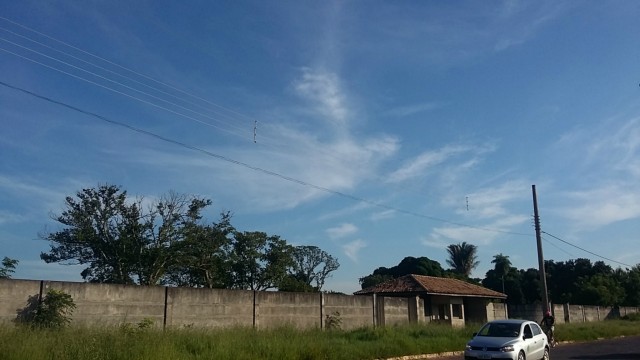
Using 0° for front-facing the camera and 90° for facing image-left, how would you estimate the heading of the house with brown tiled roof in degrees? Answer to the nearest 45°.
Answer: approximately 315°

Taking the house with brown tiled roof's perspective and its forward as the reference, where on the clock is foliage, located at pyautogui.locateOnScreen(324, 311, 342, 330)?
The foliage is roughly at 2 o'clock from the house with brown tiled roof.

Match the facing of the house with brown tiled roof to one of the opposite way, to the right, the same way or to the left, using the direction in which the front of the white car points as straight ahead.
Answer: to the left

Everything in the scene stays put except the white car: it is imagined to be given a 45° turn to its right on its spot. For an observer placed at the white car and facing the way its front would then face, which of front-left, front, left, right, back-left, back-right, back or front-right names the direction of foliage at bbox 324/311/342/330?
front-right

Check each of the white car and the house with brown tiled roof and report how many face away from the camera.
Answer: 0

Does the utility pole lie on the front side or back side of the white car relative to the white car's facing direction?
on the back side

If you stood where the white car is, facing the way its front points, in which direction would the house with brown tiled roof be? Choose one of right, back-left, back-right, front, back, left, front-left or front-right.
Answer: back-right

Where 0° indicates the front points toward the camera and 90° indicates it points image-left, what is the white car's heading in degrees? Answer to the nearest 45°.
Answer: approximately 45°

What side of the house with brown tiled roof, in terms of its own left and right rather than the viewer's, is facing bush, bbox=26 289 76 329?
right

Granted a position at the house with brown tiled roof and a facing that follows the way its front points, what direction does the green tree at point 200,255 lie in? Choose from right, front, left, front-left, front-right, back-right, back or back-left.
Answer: back-right

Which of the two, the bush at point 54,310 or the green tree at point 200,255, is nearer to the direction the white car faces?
the bush
